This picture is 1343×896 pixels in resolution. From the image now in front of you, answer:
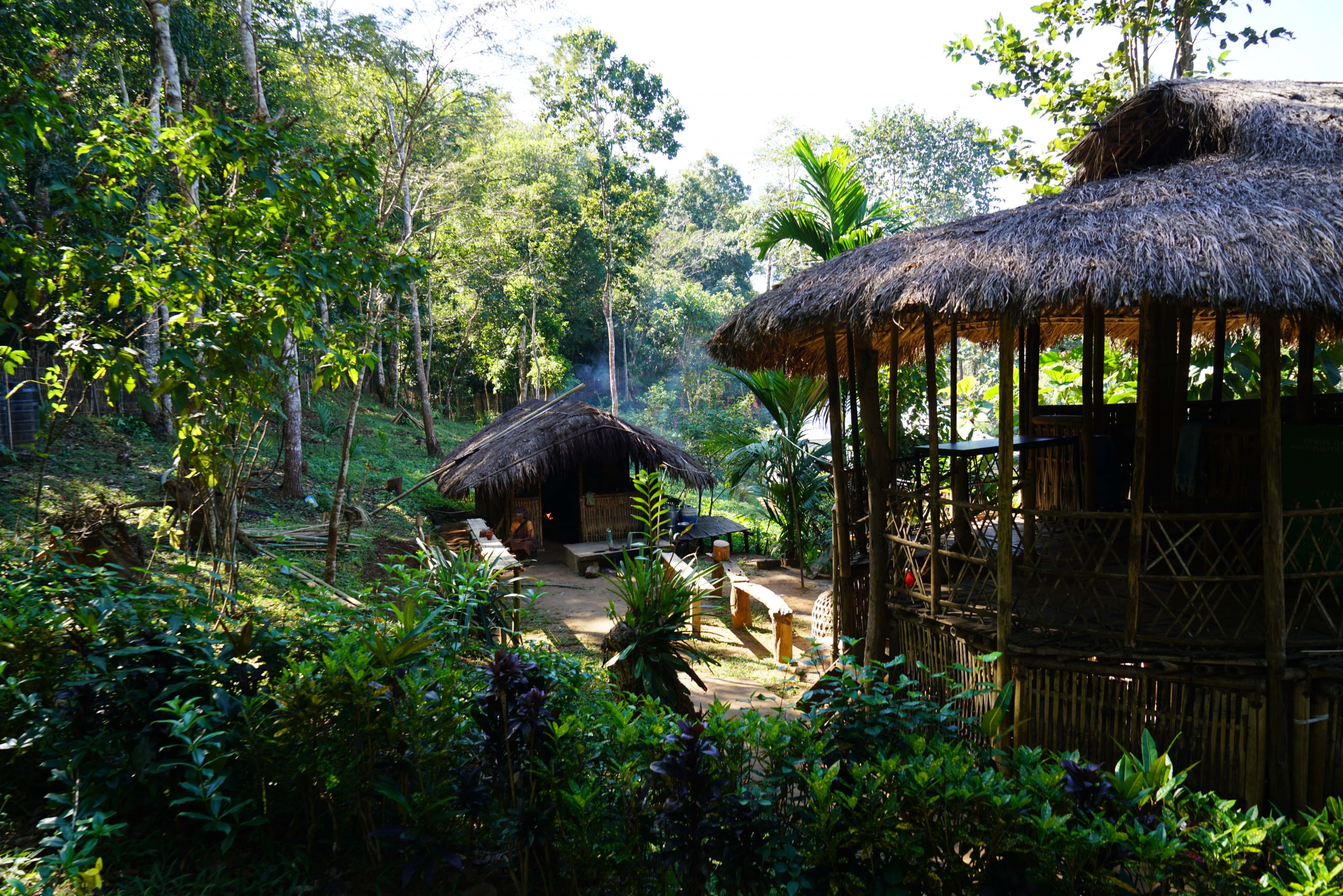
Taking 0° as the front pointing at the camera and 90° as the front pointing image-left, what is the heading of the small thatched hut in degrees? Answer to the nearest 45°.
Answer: approximately 0°

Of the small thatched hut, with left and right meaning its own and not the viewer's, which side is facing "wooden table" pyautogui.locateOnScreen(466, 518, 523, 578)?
front

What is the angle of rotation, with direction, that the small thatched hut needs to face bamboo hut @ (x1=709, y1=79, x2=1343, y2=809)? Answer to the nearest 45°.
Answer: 0° — it already faces it

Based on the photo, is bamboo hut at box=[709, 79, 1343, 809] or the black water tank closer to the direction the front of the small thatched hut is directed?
the bamboo hut

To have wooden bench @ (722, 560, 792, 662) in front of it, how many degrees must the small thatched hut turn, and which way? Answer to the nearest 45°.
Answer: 0° — it already faces it

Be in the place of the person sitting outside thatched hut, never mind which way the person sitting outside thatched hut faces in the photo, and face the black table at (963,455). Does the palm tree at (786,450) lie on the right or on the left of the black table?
left

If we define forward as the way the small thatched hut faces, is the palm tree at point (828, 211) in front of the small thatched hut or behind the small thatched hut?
in front

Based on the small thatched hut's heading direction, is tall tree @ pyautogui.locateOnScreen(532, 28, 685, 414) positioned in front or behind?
behind
